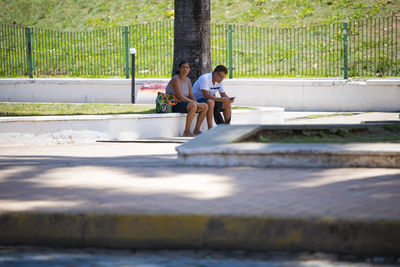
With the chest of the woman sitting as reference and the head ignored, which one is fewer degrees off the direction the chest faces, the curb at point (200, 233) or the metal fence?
the curb

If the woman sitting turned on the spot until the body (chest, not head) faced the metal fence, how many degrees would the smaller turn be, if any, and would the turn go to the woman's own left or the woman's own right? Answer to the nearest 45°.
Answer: approximately 135° to the woman's own left

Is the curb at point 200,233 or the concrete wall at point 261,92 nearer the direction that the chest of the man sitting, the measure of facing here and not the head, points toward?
the curb

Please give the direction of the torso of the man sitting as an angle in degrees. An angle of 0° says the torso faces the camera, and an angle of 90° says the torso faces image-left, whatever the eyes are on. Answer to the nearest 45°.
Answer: approximately 315°

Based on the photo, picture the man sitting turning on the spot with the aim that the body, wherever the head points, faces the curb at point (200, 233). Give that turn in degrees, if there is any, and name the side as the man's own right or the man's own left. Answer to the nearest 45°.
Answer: approximately 45° to the man's own right

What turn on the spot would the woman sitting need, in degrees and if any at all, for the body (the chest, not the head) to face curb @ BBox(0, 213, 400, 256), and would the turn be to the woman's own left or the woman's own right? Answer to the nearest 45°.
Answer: approximately 45° to the woman's own right

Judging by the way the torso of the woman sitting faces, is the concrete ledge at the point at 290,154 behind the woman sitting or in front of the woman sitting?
in front

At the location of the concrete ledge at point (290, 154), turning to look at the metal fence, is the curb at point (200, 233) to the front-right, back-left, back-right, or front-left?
back-left

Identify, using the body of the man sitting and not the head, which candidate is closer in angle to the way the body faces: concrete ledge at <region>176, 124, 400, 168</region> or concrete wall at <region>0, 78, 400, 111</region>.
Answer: the concrete ledge

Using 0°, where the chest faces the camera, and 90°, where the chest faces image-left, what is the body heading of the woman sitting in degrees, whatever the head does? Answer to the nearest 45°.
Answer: approximately 315°
